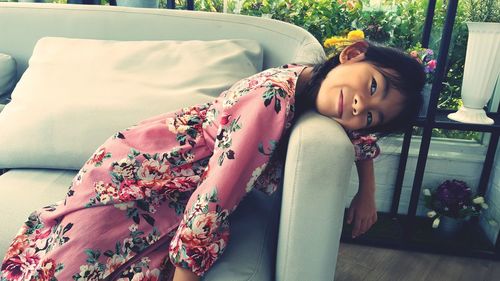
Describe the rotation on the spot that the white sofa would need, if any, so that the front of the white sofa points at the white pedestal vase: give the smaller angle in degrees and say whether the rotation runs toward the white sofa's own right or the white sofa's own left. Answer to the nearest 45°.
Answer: approximately 135° to the white sofa's own left

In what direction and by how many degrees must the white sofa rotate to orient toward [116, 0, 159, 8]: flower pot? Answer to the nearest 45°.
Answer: approximately 180°

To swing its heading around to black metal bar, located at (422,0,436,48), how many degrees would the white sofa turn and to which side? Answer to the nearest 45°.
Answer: approximately 135° to its left

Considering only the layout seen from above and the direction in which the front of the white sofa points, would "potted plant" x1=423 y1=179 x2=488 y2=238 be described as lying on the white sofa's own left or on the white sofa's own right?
on the white sofa's own left

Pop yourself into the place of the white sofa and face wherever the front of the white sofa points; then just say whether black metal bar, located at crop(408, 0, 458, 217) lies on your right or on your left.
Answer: on your left

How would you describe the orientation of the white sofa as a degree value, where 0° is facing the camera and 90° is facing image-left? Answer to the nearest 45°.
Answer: approximately 0°
